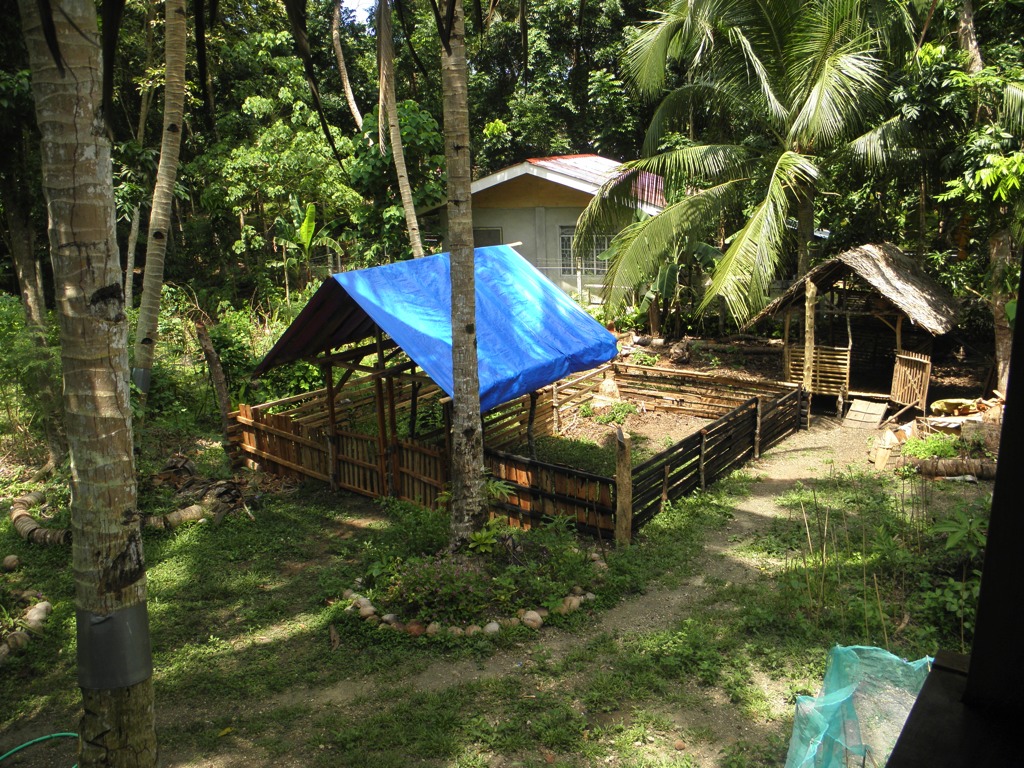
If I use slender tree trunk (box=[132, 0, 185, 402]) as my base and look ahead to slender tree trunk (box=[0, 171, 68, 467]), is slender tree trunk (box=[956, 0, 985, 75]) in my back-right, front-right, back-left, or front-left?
back-right
